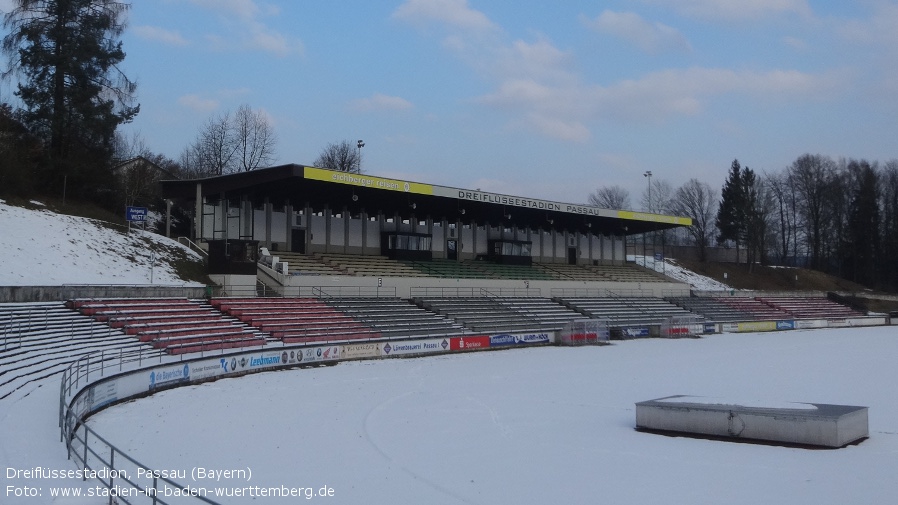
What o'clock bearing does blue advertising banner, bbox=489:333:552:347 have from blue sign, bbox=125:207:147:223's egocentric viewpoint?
The blue advertising banner is roughly at 9 o'clock from the blue sign.

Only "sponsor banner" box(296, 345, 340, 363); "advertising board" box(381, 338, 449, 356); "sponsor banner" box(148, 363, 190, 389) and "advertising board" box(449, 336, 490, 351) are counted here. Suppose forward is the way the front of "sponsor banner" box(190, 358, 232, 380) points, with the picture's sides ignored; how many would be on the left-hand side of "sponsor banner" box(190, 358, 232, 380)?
3

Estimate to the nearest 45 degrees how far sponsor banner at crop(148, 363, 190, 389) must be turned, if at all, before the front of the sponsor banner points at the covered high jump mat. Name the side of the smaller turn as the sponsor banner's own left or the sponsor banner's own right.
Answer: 0° — it already faces it

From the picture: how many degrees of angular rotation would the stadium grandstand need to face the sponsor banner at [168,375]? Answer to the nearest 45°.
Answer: approximately 45° to its right

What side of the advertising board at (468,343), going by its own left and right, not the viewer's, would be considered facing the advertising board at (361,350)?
right

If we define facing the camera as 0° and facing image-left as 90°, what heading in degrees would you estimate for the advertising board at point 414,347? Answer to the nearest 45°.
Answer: approximately 315°

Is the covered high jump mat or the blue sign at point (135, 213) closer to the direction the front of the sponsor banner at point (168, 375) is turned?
the covered high jump mat

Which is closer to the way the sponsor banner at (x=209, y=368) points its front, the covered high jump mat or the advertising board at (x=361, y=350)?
the covered high jump mat

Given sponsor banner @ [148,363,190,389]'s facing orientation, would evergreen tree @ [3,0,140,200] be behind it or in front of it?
behind

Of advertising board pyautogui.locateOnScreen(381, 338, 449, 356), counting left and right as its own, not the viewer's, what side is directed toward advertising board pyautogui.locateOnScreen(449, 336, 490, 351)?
left

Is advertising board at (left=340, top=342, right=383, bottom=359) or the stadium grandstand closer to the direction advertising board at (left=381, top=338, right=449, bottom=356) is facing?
the advertising board
